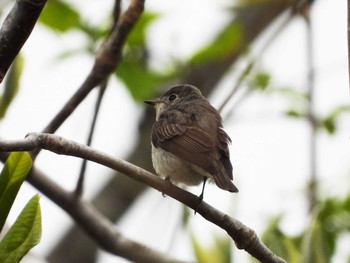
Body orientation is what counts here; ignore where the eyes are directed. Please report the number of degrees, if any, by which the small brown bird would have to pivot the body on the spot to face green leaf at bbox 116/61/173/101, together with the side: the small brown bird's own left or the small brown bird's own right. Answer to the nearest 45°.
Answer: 0° — it already faces it

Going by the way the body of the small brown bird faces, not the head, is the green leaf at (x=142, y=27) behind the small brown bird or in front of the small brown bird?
in front

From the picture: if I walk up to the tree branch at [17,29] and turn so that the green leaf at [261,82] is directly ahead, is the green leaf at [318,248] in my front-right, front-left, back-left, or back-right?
front-right

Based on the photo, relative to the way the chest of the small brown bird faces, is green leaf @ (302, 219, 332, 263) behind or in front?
behind

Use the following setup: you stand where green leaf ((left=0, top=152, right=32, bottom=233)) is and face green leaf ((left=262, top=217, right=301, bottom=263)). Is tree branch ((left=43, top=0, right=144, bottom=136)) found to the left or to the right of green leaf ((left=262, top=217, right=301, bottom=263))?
left

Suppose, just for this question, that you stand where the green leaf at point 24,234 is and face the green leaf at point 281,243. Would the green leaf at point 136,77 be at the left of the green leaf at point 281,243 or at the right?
left
